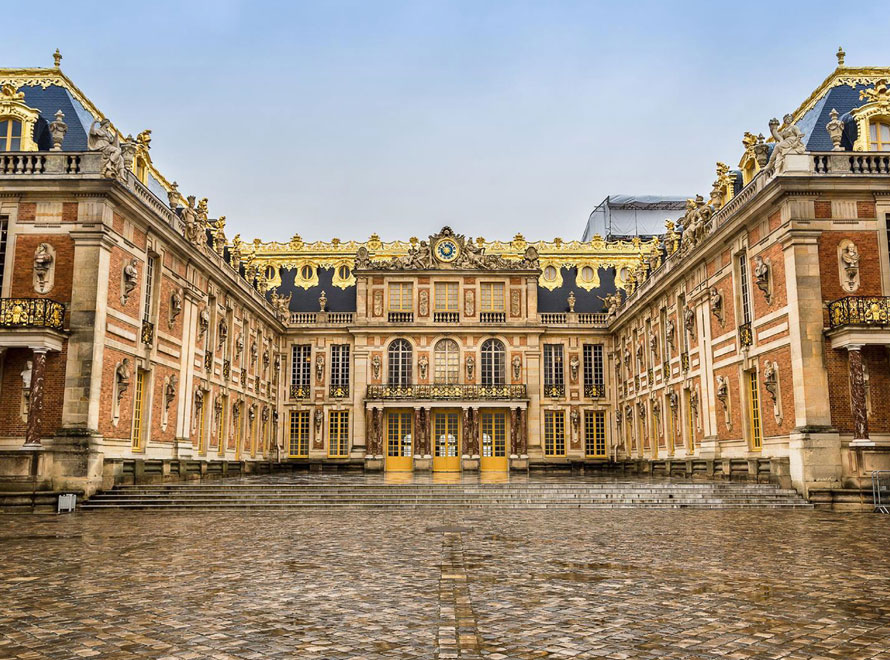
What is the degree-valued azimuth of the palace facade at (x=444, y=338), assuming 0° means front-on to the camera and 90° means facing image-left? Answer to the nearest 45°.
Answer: approximately 0°
